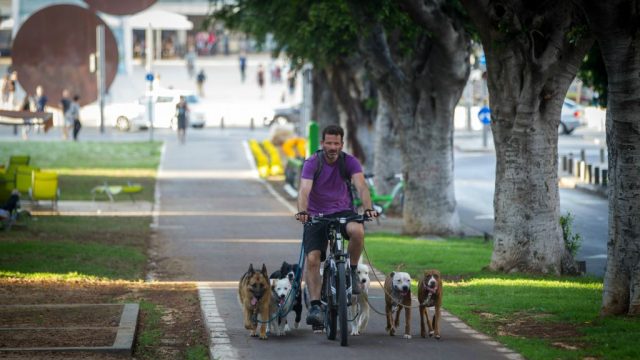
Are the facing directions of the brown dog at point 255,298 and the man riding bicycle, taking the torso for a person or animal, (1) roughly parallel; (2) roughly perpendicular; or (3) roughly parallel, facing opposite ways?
roughly parallel

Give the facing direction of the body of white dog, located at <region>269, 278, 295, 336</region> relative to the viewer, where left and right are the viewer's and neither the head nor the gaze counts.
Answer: facing the viewer

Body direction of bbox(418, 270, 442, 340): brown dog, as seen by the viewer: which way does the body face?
toward the camera

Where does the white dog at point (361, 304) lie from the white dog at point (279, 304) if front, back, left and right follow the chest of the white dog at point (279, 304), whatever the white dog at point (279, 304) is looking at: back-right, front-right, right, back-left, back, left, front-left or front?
left

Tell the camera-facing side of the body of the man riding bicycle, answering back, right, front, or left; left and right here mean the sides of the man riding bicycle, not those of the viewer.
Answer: front

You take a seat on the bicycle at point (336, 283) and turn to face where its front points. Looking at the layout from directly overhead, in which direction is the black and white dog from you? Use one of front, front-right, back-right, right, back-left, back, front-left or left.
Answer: back-right

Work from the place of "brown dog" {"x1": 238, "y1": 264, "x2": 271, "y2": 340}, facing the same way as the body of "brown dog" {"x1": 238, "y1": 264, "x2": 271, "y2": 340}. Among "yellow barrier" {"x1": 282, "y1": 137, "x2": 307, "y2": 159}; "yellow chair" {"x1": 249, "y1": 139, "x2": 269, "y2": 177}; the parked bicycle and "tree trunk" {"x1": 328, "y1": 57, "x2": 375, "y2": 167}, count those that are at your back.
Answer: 4

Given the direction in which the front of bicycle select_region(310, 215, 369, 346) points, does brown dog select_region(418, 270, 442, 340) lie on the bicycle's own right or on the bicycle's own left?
on the bicycle's own left

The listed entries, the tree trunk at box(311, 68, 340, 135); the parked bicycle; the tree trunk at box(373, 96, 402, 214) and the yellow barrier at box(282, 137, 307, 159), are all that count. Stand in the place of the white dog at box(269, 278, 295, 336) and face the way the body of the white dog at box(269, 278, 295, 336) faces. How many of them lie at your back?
4

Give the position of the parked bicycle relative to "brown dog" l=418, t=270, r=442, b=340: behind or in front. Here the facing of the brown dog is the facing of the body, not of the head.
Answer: behind

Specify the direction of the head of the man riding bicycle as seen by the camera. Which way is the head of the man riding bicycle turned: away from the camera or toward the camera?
toward the camera

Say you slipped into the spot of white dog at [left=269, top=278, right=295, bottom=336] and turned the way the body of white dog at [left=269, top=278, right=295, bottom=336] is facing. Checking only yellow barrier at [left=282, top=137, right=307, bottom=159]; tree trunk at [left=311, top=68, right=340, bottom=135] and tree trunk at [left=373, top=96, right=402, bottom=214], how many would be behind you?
3

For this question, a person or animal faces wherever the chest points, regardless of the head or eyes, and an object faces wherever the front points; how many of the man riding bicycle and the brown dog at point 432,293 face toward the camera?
2
